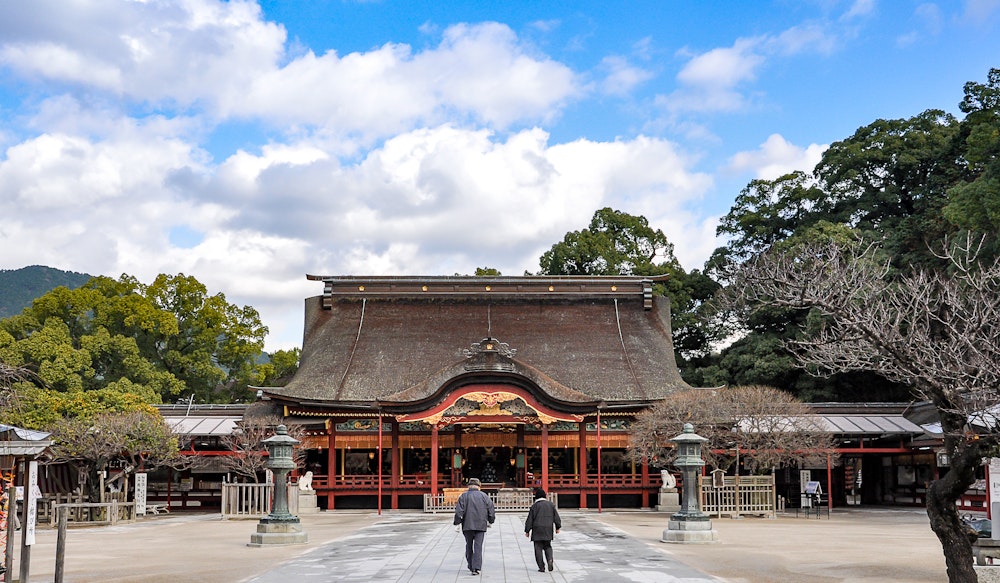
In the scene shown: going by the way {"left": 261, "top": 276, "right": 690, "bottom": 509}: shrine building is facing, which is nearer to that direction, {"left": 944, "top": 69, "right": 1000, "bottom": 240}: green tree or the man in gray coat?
the man in gray coat

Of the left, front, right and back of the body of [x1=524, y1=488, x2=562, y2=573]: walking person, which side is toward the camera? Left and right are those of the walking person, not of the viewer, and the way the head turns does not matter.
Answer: back

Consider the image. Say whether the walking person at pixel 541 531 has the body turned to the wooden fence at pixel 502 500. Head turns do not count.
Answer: yes

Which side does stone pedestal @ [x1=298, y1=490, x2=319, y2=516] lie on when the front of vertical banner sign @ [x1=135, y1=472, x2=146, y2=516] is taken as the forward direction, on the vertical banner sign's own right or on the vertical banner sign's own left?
on the vertical banner sign's own left

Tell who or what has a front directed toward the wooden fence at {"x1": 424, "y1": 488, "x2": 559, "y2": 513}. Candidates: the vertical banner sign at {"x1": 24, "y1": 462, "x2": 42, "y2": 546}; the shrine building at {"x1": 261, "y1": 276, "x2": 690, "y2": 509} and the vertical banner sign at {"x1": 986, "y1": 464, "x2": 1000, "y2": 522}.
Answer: the shrine building

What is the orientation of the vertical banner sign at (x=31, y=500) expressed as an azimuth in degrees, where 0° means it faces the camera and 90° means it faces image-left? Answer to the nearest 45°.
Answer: approximately 0°

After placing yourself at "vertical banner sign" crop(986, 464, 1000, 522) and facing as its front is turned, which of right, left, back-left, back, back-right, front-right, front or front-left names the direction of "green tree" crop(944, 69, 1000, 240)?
back
